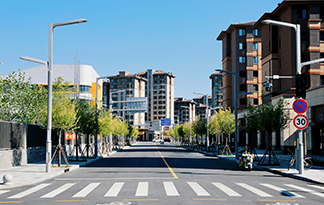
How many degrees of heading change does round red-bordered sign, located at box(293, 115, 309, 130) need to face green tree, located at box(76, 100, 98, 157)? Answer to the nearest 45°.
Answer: approximately 135° to its right

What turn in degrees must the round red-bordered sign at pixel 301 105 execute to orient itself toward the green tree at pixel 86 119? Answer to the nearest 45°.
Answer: approximately 135° to its right

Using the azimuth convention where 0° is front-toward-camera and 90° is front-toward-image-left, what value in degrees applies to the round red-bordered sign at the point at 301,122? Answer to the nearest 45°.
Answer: approximately 0°

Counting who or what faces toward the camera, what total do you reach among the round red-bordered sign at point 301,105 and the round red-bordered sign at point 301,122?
2
